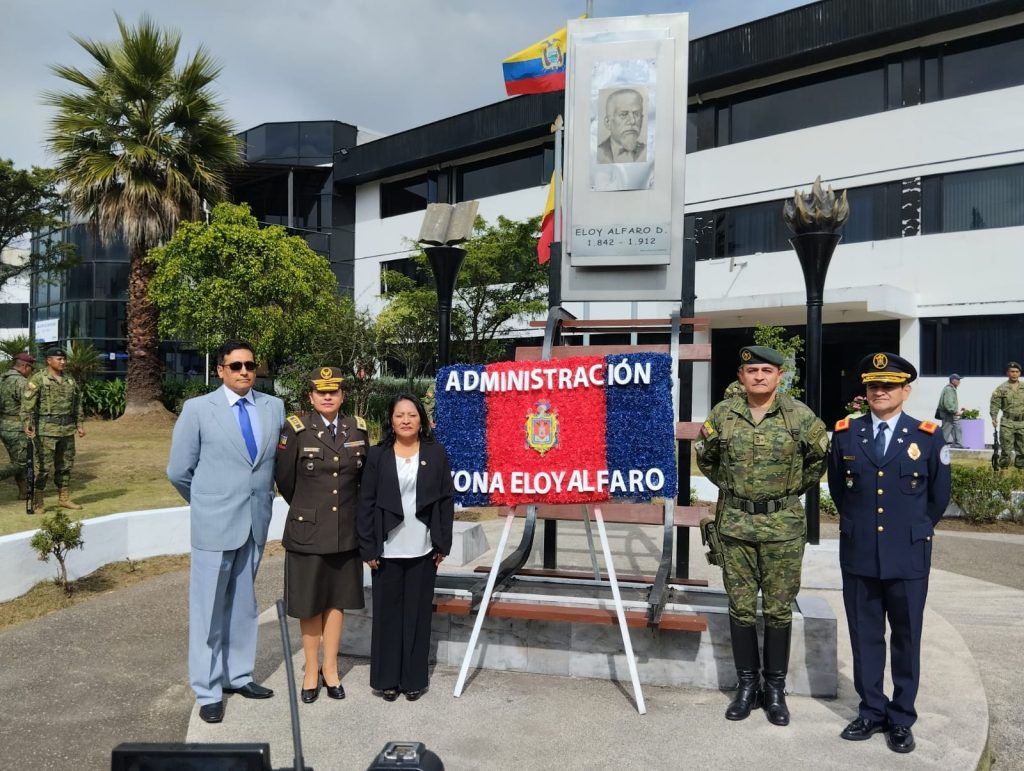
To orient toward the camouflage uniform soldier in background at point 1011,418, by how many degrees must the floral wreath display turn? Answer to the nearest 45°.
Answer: approximately 135° to its left

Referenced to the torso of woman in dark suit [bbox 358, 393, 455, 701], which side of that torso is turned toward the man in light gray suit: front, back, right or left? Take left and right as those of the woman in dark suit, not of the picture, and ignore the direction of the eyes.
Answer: right

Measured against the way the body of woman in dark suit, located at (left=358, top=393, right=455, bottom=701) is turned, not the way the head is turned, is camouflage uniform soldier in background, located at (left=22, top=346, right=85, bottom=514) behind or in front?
behind

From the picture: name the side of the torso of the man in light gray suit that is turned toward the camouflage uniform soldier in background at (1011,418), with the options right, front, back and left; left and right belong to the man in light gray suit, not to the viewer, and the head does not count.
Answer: left

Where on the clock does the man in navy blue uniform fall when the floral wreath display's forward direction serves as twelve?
The man in navy blue uniform is roughly at 10 o'clock from the floral wreath display.

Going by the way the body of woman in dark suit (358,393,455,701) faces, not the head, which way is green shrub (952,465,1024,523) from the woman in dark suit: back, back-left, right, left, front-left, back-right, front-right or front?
back-left

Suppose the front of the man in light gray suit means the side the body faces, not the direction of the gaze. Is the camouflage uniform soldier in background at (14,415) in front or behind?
behind

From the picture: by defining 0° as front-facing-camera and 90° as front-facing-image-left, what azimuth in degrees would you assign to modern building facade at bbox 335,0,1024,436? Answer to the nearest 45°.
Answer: approximately 45°

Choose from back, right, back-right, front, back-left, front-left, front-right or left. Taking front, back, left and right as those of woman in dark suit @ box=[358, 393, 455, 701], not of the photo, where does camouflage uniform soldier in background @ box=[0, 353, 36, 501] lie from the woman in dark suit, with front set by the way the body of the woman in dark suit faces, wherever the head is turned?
back-right

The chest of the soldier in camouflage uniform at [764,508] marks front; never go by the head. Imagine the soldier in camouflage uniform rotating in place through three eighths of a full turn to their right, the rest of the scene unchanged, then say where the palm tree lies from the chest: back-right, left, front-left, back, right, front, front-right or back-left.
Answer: front
